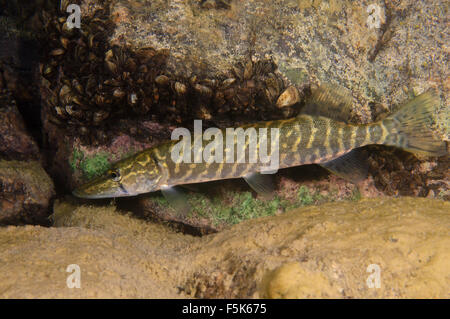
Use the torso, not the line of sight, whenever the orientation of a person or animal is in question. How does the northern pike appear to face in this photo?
to the viewer's left
